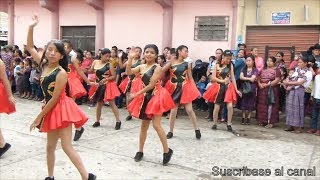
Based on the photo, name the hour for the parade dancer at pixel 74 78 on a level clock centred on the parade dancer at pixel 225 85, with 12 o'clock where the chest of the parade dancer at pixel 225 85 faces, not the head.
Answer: the parade dancer at pixel 74 78 is roughly at 2 o'clock from the parade dancer at pixel 225 85.

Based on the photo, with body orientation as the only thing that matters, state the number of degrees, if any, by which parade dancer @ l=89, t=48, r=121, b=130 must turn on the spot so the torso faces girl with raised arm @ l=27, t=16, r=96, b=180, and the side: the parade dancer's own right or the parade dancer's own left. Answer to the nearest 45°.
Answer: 0° — they already face them

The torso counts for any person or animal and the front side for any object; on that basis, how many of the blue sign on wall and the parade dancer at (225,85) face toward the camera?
2

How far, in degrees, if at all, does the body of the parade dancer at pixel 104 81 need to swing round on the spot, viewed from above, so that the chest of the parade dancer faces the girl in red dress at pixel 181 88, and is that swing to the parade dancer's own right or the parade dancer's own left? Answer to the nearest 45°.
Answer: approximately 45° to the parade dancer's own left

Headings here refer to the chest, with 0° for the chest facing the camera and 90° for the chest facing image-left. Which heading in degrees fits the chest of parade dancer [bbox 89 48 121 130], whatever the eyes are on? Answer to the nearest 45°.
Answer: approximately 0°

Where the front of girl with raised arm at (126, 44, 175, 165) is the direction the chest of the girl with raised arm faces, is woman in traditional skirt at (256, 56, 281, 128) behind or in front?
behind

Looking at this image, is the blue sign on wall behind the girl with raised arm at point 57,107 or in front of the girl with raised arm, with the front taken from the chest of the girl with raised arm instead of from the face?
behind

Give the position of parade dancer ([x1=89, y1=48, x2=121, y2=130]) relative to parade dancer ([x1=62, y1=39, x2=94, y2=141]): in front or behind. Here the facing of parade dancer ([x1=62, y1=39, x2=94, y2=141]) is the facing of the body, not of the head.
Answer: behind

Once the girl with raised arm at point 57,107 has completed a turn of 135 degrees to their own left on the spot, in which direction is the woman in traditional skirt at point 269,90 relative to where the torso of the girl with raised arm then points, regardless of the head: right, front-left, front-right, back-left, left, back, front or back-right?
front-left
